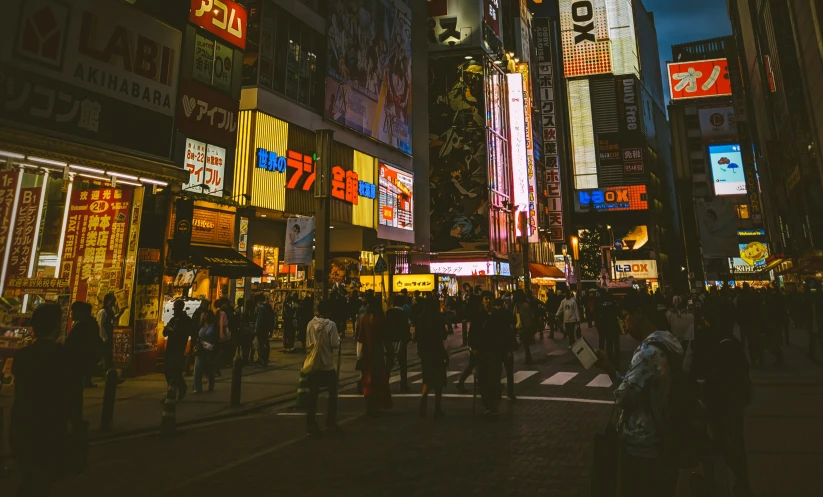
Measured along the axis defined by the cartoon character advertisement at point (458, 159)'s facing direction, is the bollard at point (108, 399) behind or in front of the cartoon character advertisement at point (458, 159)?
in front

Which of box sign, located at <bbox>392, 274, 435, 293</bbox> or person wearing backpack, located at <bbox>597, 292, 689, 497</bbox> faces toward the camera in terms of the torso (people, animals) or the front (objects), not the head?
the box sign

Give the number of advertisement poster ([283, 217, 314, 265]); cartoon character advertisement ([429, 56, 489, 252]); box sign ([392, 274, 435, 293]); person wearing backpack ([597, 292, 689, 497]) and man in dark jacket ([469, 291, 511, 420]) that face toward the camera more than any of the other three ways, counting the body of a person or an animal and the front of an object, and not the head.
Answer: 4

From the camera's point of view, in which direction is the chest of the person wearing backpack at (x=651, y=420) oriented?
to the viewer's left

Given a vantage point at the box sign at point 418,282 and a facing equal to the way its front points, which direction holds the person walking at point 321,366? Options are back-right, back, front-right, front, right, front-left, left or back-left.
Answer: front

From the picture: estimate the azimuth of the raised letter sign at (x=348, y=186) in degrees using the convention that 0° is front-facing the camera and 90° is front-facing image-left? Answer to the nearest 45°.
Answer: approximately 315°

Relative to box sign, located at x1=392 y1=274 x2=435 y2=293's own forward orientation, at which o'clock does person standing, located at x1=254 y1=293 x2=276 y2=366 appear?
The person standing is roughly at 1 o'clock from the box sign.

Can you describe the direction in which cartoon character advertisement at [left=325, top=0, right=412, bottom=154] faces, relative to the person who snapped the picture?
facing the viewer and to the right of the viewer

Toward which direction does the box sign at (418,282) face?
toward the camera

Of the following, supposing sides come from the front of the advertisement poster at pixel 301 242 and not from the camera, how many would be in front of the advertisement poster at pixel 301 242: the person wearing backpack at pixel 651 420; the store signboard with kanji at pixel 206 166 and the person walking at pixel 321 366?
2

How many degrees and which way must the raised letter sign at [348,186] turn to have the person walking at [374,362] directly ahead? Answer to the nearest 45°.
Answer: approximately 45° to its right

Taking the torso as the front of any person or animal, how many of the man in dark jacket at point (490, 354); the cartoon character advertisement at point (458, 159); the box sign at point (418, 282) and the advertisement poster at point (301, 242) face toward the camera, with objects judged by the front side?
4

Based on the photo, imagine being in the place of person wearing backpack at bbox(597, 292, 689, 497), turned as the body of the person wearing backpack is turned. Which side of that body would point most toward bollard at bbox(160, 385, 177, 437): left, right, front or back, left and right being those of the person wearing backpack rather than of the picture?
front
